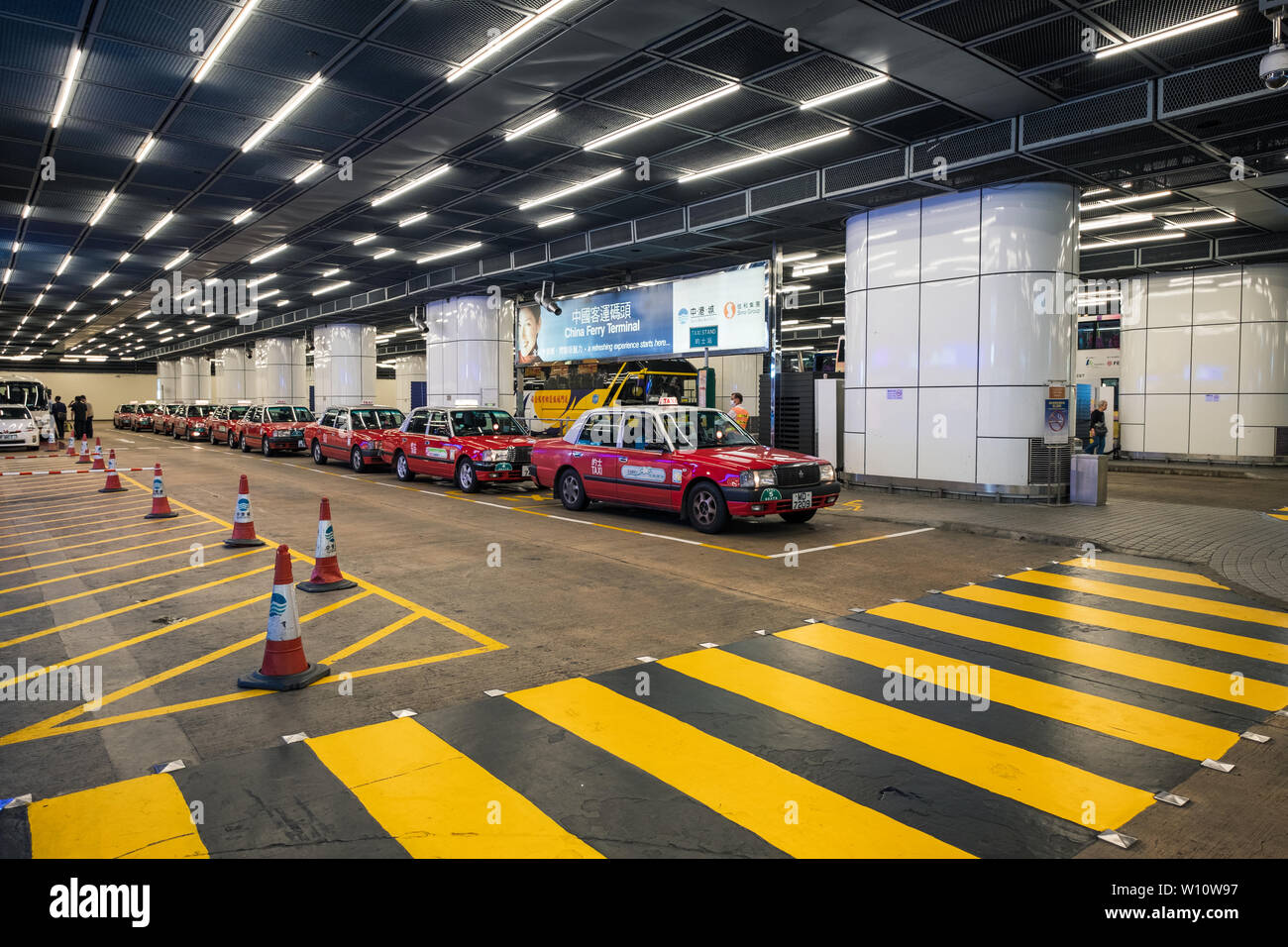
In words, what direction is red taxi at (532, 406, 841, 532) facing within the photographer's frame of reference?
facing the viewer and to the right of the viewer

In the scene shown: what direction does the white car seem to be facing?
toward the camera

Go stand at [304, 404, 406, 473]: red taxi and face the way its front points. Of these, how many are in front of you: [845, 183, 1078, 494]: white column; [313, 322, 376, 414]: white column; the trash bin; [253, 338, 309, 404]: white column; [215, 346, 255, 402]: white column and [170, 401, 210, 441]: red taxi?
2

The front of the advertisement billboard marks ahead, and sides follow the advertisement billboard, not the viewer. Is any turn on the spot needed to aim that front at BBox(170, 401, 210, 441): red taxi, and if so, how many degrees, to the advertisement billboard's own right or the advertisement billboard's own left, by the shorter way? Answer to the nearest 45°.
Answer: approximately 90° to the advertisement billboard's own right

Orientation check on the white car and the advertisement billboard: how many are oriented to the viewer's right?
0

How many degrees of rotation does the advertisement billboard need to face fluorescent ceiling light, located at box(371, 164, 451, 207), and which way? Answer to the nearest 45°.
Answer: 0° — it already faces it

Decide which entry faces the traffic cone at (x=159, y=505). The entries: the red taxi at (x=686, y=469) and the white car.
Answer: the white car

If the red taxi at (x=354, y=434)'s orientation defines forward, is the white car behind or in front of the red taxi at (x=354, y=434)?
behind

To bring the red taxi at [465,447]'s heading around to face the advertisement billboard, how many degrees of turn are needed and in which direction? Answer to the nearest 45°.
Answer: approximately 90° to its left

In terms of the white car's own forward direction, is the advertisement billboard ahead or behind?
ahead

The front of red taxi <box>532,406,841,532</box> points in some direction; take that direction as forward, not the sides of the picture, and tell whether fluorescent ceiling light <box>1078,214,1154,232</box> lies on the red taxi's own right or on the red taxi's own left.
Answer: on the red taxi's own left

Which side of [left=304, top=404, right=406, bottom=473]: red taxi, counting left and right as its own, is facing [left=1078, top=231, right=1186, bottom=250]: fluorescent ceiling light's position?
front
